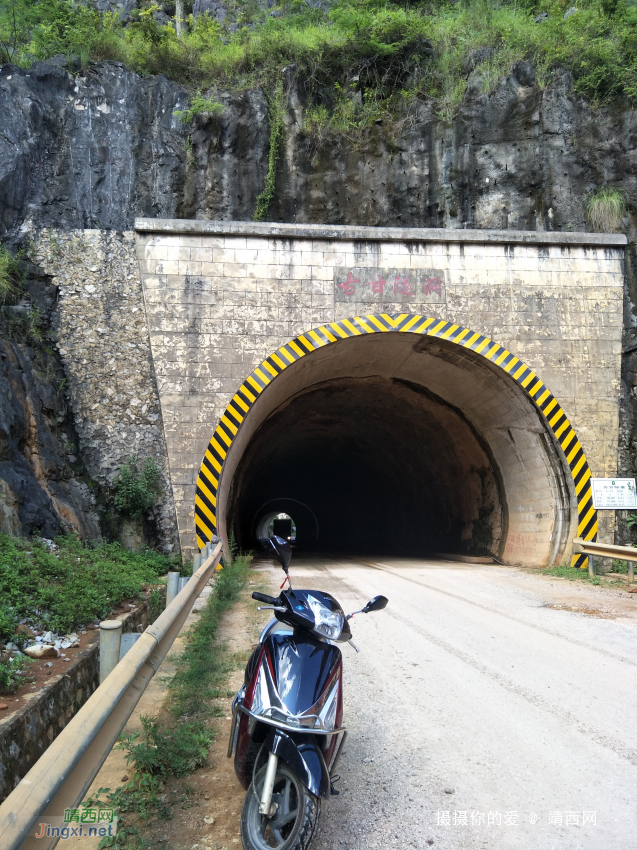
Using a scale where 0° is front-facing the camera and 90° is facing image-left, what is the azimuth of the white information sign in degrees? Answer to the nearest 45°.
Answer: approximately 0°

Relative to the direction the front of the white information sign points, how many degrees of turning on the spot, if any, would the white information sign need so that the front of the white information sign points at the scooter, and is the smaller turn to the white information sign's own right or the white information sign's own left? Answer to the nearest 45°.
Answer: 0° — it already faces it
